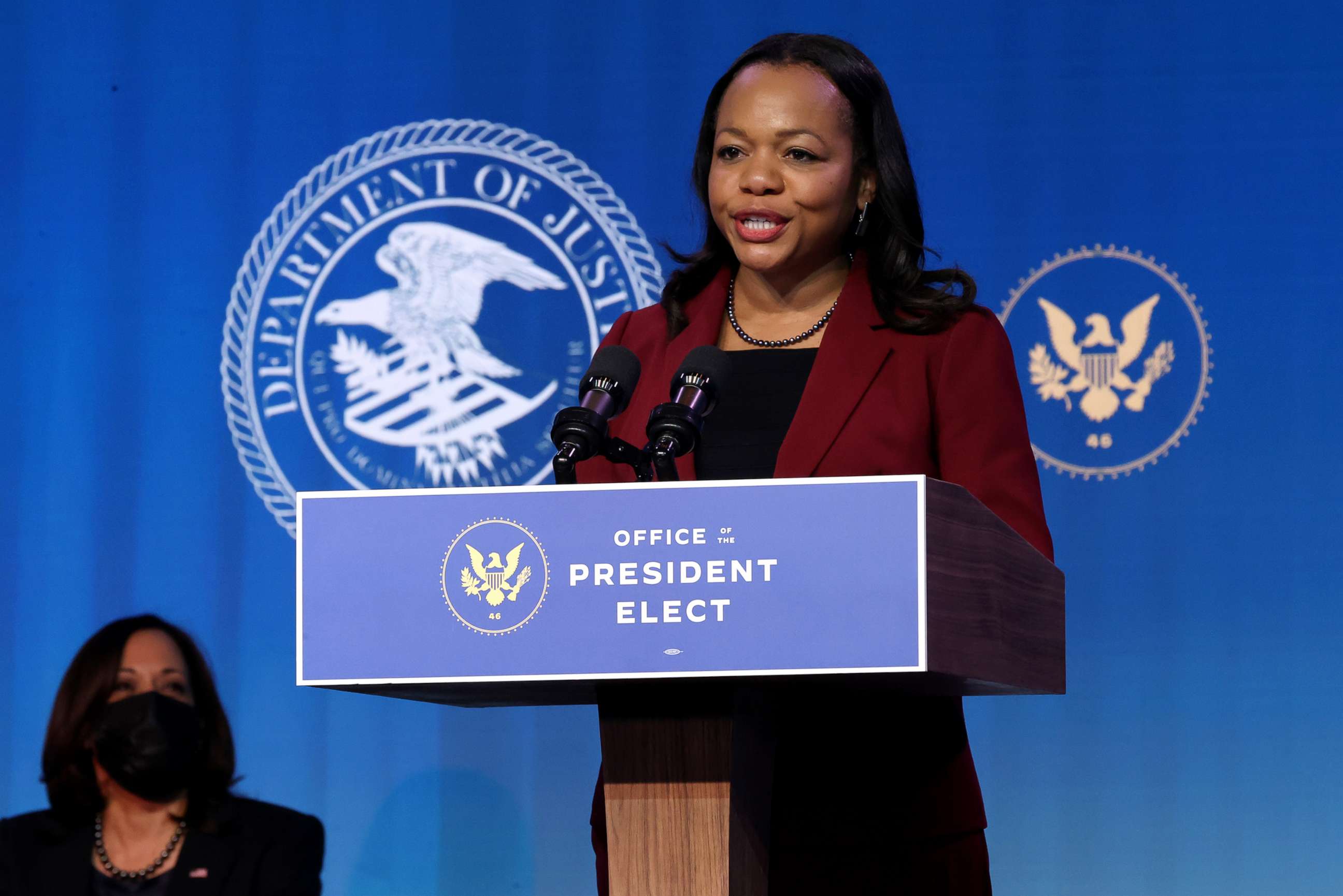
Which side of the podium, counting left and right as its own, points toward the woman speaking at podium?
back

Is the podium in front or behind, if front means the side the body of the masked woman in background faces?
in front

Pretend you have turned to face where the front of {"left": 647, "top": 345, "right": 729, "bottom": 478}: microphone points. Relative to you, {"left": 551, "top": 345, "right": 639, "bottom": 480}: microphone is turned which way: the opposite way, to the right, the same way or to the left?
the same way

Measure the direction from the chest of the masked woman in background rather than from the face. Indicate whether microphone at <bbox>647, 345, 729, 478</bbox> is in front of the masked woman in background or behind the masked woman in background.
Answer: in front

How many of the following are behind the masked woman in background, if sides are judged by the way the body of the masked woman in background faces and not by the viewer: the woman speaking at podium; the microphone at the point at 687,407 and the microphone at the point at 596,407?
0

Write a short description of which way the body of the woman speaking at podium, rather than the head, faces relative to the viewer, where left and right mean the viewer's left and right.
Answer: facing the viewer and to the left of the viewer

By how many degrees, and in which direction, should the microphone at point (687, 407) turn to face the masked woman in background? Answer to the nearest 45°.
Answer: approximately 90° to its left

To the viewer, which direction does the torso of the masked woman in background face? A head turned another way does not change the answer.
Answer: toward the camera

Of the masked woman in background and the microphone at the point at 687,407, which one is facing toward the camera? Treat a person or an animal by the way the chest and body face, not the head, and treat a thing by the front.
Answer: the masked woman in background

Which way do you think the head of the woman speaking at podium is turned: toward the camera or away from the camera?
toward the camera

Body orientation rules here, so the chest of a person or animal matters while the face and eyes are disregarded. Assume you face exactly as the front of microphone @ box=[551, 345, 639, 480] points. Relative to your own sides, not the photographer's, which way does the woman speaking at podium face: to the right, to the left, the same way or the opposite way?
the opposite way

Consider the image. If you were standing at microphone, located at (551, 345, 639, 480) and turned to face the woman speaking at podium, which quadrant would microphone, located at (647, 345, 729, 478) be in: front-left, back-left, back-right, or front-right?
front-right
